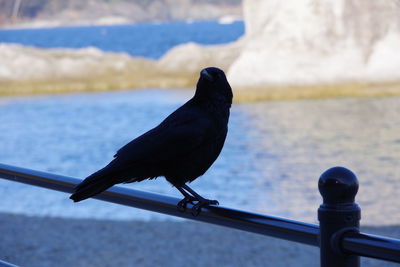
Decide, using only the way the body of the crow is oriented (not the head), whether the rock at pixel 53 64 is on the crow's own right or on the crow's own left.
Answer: on the crow's own left

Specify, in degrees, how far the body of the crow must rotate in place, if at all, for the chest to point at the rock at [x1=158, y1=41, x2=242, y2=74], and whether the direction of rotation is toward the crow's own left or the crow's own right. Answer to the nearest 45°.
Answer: approximately 90° to the crow's own left

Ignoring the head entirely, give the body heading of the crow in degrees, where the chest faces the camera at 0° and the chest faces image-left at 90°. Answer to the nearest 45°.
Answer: approximately 270°

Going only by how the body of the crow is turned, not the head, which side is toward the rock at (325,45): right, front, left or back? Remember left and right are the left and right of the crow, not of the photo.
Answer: left
